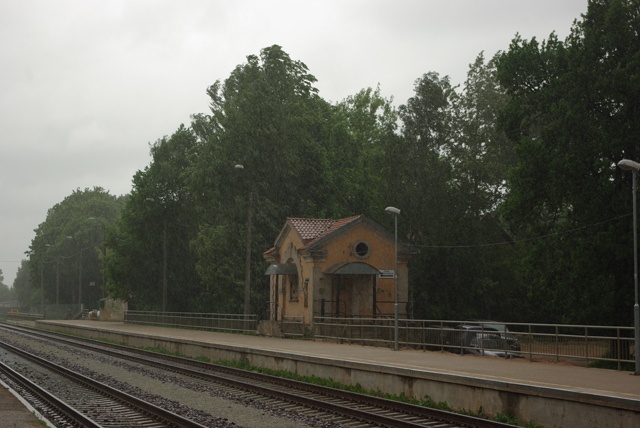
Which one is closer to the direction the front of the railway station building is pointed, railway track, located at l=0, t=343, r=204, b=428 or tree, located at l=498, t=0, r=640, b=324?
the railway track

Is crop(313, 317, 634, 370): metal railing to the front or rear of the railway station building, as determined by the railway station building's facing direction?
to the front

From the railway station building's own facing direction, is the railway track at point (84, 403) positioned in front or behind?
in front

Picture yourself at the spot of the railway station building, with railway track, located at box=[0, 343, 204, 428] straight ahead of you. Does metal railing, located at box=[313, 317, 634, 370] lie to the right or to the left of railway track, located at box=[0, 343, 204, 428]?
left

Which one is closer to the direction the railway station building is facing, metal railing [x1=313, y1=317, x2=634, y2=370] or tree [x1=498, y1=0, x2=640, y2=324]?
the metal railing

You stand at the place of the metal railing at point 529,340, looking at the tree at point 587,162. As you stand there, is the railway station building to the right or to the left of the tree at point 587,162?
left

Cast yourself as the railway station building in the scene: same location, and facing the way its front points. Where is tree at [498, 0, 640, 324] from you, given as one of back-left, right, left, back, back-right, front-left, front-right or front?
front-left

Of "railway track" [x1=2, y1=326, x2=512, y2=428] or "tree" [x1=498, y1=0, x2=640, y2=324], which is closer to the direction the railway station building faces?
the railway track

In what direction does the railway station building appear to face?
toward the camera

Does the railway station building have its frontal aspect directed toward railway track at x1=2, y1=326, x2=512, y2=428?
yes
